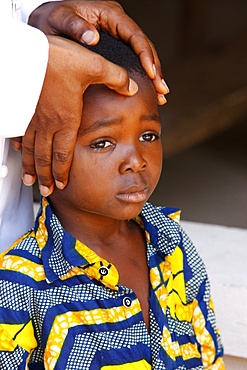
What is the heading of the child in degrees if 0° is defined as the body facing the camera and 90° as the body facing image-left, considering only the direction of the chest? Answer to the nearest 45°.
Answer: approximately 315°

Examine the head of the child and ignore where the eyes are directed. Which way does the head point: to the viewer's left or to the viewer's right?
to the viewer's right
